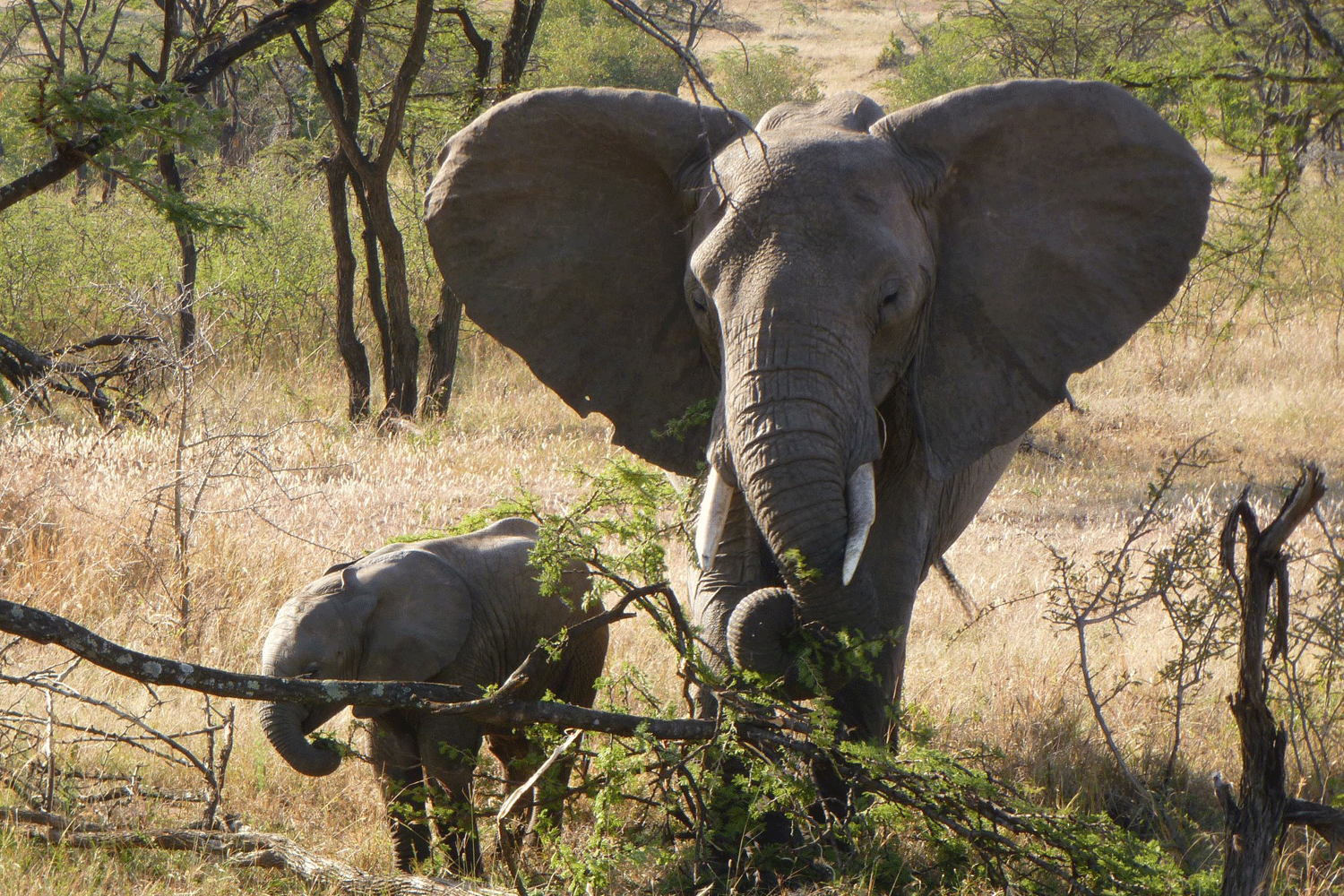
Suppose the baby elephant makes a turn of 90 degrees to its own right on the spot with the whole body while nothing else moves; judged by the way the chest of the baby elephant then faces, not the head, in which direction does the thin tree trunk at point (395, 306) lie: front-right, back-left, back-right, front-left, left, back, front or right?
front-right

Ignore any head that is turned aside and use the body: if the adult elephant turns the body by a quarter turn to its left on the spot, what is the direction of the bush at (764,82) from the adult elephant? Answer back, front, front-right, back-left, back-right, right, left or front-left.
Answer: left

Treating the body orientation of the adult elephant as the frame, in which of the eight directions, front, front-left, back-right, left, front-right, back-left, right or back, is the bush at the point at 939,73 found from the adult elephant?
back

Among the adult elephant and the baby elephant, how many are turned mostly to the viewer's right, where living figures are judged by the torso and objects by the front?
0

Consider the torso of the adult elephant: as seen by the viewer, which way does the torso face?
toward the camera

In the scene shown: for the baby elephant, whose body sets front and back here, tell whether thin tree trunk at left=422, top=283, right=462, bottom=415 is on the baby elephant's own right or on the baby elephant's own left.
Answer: on the baby elephant's own right

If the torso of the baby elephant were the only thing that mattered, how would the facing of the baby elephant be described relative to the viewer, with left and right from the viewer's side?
facing the viewer and to the left of the viewer

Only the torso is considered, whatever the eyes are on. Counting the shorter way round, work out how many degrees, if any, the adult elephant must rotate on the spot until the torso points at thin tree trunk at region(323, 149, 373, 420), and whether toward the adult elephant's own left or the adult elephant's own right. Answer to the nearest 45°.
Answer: approximately 135° to the adult elephant's own right
